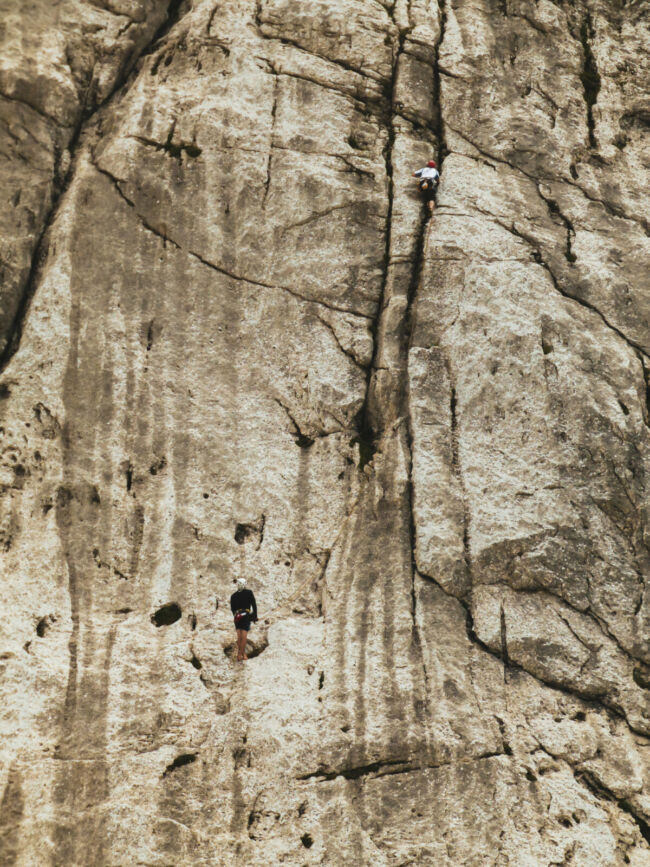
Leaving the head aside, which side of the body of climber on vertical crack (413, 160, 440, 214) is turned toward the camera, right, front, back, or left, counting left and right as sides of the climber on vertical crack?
back
